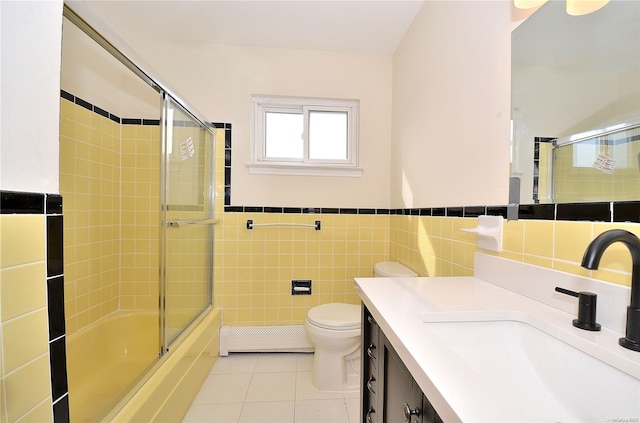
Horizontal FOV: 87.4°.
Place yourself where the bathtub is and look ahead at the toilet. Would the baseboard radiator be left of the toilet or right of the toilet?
left

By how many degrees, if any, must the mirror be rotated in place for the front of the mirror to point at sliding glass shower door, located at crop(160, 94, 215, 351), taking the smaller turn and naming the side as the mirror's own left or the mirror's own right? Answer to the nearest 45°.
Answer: approximately 45° to the mirror's own right

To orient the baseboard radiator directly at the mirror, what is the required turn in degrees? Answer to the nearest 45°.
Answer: approximately 45° to its left

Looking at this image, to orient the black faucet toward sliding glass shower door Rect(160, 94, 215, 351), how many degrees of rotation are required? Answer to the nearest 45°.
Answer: approximately 45° to its right

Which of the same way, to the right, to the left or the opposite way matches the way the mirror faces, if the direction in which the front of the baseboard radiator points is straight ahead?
to the right

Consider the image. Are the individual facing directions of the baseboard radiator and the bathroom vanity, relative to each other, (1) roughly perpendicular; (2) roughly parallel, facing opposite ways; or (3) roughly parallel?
roughly perpendicular

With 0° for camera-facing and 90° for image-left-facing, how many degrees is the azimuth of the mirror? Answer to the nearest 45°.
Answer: approximately 45°

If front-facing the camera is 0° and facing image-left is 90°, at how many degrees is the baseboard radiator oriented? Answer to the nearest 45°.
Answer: approximately 0°

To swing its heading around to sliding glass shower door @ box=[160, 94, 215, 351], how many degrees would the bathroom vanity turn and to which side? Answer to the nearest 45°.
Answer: approximately 45° to its right

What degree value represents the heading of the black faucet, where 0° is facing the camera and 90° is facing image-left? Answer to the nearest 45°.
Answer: approximately 45°

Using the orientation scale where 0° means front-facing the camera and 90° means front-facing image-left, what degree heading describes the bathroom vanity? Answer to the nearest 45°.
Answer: approximately 45°
